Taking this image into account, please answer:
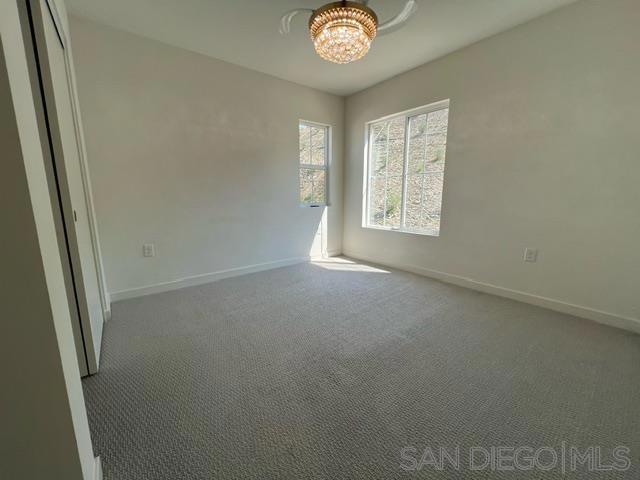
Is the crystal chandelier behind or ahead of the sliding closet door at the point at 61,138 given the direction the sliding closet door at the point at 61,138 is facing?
ahead

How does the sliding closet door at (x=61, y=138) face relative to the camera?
to the viewer's right

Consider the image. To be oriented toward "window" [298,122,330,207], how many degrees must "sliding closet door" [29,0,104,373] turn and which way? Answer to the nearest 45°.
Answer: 0° — it already faces it

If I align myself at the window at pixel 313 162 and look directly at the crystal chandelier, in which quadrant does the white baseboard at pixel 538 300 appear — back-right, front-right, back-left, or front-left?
front-left

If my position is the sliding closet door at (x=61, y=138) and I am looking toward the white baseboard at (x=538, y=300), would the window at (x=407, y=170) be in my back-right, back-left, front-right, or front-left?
front-left

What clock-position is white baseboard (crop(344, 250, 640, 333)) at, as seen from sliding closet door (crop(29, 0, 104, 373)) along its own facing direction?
The white baseboard is roughly at 1 o'clock from the sliding closet door.

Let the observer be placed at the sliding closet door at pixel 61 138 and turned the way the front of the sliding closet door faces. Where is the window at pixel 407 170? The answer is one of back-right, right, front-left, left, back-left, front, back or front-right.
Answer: front

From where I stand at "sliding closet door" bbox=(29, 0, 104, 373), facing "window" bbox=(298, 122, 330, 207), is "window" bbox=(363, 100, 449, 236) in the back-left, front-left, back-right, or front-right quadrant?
front-right

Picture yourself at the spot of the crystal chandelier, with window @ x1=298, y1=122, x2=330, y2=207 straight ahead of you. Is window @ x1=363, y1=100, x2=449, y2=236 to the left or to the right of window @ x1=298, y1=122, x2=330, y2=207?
right
